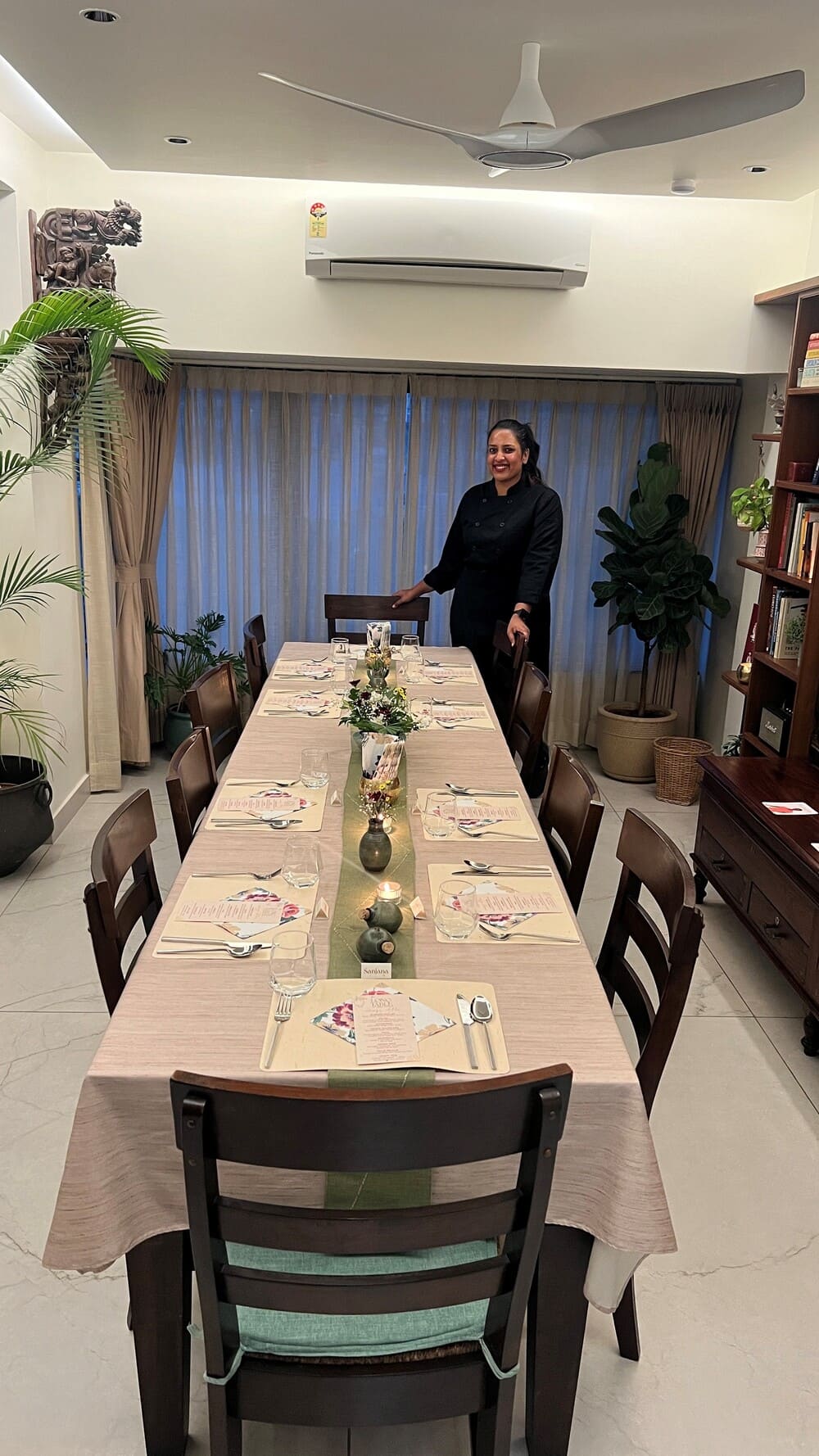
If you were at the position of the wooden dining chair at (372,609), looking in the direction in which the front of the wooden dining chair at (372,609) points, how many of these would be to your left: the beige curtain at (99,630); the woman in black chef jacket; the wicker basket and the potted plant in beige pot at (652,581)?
3

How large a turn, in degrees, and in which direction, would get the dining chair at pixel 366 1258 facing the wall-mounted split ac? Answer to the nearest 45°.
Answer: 0° — it already faces it

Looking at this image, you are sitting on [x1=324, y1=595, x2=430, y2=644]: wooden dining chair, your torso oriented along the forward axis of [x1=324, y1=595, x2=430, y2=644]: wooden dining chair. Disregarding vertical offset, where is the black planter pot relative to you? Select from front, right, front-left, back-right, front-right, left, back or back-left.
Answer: front-right

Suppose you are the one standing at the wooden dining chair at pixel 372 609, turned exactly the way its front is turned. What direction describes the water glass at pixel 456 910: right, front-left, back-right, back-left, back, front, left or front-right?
front

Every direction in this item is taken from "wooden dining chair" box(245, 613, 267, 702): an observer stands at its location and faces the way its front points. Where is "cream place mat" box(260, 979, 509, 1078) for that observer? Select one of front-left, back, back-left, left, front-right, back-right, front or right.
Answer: right

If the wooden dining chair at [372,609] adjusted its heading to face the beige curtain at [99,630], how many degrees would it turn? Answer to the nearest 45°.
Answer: approximately 90° to its right

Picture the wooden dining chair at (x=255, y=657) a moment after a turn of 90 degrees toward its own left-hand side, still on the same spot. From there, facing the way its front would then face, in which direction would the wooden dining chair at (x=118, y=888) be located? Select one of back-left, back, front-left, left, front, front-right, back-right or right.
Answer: back

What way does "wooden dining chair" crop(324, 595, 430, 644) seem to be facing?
toward the camera

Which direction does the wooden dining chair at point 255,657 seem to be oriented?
to the viewer's right

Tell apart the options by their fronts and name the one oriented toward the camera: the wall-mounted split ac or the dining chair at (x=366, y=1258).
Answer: the wall-mounted split ac

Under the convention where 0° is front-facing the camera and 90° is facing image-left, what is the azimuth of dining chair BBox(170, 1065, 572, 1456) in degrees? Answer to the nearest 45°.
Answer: approximately 180°

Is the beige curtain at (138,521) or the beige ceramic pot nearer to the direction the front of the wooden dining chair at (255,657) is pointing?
the beige ceramic pot

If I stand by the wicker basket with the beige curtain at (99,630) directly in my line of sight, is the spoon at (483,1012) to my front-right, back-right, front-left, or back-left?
front-left

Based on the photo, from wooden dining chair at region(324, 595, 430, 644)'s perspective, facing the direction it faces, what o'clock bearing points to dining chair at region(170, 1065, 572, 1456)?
The dining chair is roughly at 12 o'clock from the wooden dining chair.

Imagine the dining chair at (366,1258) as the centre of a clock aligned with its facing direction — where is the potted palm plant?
The potted palm plant is roughly at 11 o'clock from the dining chair.

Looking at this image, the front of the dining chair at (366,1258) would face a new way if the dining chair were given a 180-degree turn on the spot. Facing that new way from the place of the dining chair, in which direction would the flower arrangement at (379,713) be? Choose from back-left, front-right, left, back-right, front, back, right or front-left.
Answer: back

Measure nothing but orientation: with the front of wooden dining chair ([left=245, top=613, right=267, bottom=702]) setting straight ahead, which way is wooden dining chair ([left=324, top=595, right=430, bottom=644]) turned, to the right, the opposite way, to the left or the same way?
to the right

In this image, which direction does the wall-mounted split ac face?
toward the camera

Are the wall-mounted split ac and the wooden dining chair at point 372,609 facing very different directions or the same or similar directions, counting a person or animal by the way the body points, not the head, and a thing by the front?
same or similar directions

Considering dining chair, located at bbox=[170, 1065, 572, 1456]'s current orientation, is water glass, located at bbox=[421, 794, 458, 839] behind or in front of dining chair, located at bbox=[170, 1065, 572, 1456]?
in front

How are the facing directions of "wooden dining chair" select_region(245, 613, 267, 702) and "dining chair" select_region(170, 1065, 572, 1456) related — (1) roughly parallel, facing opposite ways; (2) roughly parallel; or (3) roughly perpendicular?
roughly perpendicular
